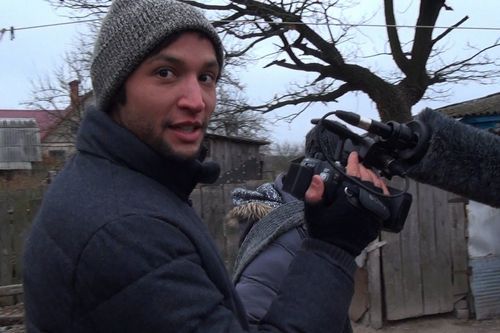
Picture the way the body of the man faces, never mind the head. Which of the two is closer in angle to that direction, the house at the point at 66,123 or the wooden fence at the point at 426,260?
the wooden fence

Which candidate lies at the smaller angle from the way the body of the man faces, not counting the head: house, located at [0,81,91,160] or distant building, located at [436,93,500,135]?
the distant building

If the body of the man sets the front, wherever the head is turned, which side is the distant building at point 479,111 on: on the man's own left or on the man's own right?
on the man's own left

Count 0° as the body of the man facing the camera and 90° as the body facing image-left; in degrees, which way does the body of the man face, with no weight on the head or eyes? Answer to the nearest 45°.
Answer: approximately 270°

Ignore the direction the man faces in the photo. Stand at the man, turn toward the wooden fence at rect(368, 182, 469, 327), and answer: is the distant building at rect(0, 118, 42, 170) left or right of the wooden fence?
left

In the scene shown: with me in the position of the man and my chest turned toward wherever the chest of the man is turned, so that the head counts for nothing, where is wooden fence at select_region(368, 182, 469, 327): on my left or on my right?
on my left

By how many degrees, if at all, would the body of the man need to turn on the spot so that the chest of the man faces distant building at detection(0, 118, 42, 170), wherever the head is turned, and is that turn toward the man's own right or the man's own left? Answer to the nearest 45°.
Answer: approximately 90° to the man's own left
